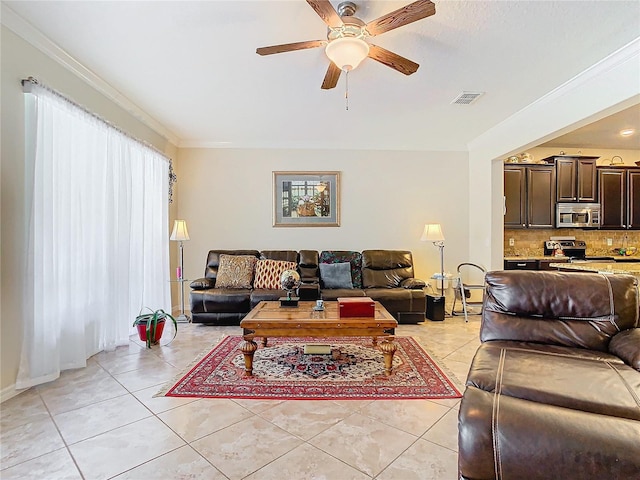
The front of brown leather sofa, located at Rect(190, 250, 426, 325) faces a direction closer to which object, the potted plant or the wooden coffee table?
the wooden coffee table

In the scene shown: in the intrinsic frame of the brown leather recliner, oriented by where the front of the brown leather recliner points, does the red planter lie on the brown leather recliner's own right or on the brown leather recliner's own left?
on the brown leather recliner's own right

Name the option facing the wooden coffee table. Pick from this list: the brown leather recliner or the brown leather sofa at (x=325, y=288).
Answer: the brown leather sofa

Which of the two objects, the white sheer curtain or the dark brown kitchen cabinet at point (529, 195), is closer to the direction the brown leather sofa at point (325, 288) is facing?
the white sheer curtain

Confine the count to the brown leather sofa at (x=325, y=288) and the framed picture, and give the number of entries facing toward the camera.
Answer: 2

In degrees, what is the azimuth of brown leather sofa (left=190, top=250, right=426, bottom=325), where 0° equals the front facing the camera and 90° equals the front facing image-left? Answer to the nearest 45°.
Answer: approximately 0°

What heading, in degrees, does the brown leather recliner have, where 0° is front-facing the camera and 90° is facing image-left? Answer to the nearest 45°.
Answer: approximately 0°

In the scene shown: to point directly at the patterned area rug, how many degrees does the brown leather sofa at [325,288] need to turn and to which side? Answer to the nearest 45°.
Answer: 0° — it already faces it
